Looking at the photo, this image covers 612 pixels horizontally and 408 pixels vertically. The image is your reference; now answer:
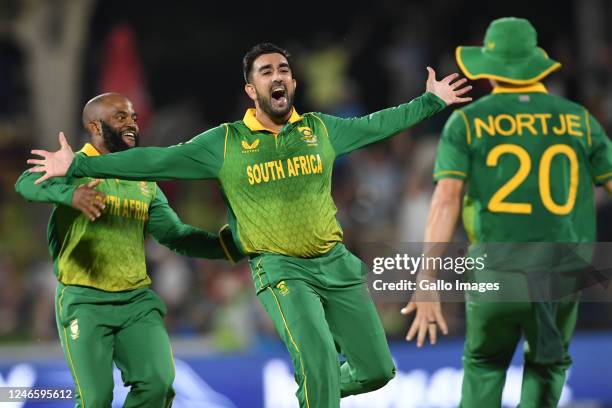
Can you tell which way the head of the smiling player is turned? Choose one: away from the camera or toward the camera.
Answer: toward the camera

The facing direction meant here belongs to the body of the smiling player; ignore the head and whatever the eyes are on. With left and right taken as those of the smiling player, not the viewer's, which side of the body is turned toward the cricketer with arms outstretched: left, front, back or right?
front

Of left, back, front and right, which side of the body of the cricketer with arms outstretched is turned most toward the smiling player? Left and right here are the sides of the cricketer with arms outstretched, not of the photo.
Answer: right

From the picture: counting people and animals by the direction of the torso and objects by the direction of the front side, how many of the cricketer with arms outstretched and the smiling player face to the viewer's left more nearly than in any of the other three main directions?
0

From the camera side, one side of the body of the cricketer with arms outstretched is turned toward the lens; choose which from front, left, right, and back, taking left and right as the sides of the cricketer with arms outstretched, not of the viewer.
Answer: front
